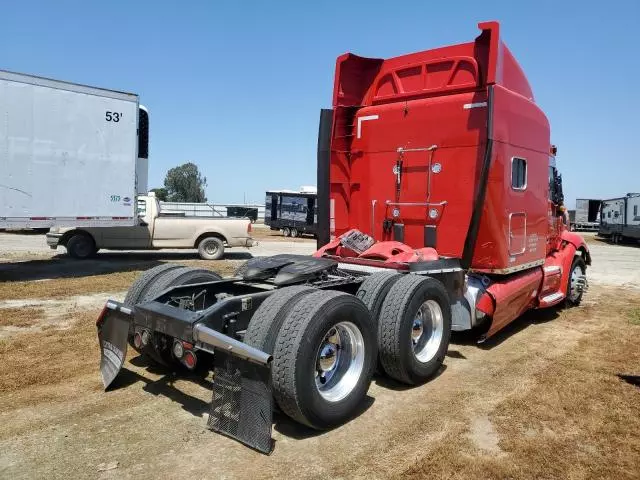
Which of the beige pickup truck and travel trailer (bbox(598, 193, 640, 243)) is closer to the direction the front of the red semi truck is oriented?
the travel trailer

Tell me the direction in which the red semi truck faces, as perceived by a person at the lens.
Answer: facing away from the viewer and to the right of the viewer

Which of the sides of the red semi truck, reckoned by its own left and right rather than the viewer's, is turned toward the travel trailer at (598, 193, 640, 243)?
front

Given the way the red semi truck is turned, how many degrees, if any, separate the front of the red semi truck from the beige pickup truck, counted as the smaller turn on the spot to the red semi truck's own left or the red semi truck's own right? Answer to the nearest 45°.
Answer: approximately 90° to the red semi truck's own left

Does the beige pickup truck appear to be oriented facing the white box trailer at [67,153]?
no

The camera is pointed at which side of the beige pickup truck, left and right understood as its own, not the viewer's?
left

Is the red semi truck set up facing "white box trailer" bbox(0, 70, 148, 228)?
no
